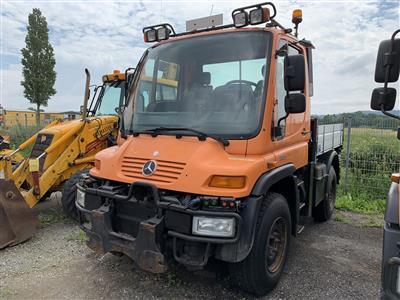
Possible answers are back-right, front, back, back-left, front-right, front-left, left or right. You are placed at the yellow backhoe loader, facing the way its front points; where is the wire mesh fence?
back-left

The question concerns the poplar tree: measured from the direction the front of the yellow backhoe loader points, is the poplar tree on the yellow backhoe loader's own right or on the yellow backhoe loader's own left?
on the yellow backhoe loader's own right

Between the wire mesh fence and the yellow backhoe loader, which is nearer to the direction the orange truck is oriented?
the yellow backhoe loader

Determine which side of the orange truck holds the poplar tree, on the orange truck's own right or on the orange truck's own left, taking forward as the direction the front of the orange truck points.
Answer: on the orange truck's own right

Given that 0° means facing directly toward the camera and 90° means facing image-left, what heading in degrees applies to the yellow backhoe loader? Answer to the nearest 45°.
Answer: approximately 45°

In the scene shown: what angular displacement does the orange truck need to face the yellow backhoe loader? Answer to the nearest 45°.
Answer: approximately 90° to its right

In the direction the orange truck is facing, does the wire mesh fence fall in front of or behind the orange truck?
behind
